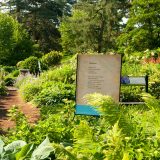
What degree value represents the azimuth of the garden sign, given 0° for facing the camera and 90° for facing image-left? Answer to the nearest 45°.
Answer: approximately 0°

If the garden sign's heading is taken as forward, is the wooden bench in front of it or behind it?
behind

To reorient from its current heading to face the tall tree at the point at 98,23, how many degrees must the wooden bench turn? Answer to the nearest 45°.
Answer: approximately 180°

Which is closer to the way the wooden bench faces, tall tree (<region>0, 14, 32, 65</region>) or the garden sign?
the garden sign

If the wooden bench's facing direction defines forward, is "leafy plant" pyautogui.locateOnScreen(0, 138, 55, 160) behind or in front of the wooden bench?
in front

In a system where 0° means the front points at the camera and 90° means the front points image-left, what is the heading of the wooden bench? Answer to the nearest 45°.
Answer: approximately 0°

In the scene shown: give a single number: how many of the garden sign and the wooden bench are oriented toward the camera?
2

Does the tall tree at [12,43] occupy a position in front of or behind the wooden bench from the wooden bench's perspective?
behind
